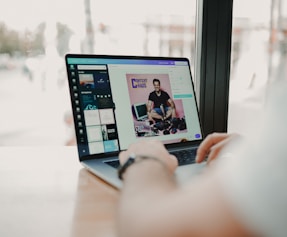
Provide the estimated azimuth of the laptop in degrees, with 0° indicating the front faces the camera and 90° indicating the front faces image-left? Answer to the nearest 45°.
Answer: approximately 315°
